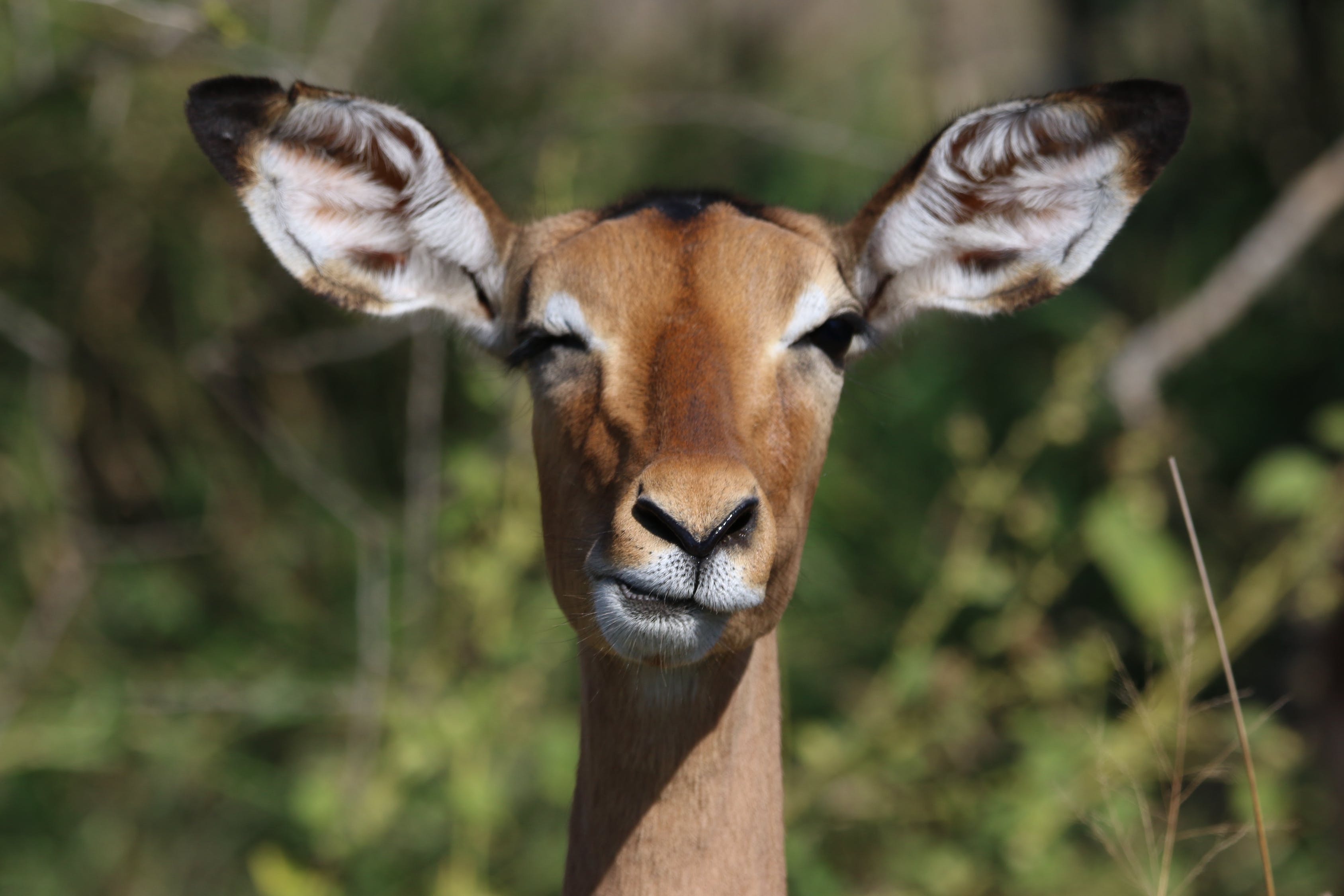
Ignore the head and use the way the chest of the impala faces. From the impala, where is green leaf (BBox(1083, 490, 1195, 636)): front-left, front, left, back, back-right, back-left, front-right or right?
back-left

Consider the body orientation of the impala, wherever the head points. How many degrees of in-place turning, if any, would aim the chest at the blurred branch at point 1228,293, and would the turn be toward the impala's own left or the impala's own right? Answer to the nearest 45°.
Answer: approximately 135° to the impala's own left

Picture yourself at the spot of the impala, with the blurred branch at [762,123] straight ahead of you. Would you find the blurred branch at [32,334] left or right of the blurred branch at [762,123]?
left

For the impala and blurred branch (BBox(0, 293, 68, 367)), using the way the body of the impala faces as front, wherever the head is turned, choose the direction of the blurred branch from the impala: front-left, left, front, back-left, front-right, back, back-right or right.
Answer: back-right

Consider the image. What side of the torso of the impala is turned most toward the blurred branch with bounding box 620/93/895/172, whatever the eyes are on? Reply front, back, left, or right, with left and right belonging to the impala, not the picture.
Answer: back

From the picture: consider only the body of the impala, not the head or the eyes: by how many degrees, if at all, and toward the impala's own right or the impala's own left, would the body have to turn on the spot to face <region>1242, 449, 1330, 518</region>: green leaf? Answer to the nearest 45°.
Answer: approximately 135° to the impala's own left

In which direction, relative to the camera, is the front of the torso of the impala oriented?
toward the camera

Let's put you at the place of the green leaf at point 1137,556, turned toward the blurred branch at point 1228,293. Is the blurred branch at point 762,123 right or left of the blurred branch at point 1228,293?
left
